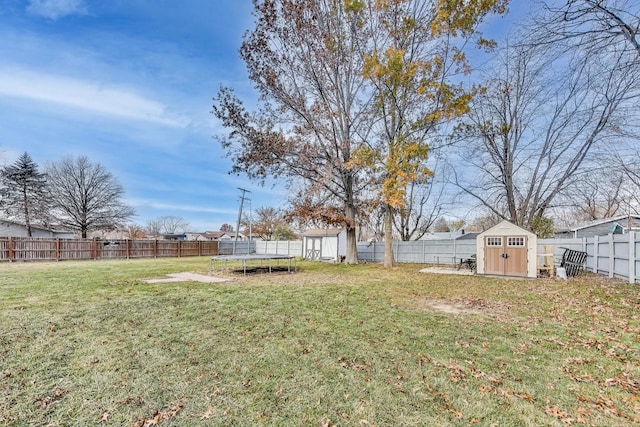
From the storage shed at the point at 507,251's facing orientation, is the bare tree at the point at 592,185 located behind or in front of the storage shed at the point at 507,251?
behind

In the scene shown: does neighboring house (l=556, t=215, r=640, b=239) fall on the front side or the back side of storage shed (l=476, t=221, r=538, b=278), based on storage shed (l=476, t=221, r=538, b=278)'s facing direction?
on the back side

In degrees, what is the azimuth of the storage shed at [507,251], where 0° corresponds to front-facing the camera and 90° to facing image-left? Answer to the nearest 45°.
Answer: approximately 0°

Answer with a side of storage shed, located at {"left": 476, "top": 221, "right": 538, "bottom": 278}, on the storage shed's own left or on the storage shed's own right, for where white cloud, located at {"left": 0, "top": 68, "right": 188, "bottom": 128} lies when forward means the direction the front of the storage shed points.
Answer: on the storage shed's own right

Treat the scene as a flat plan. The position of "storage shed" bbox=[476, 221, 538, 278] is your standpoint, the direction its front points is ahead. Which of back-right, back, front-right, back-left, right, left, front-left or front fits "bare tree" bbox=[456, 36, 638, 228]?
back

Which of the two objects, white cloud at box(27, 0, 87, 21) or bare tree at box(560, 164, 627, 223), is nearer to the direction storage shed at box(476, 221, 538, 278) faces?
the white cloud
